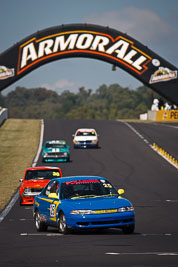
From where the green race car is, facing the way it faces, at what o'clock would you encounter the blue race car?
The blue race car is roughly at 12 o'clock from the green race car.

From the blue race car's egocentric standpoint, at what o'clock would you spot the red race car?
The red race car is roughly at 7 o'clock from the blue race car.

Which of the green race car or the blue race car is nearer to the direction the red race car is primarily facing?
the blue race car

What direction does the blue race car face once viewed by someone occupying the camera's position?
facing the viewer and to the right of the viewer

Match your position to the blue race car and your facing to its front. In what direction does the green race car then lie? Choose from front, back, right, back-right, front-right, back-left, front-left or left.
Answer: back-left

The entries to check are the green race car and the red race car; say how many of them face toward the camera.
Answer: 2

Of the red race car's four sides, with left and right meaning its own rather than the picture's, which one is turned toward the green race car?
back

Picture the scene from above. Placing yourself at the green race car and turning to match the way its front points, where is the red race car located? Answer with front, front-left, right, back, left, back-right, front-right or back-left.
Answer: front

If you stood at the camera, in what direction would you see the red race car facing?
facing the viewer

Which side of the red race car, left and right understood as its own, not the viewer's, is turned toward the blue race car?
front

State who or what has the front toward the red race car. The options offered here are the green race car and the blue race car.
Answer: the green race car
